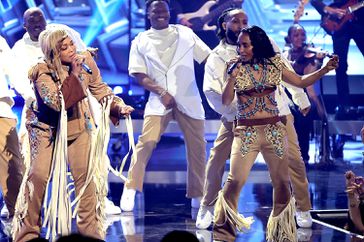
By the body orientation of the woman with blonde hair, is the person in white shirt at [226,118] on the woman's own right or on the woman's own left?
on the woman's own left

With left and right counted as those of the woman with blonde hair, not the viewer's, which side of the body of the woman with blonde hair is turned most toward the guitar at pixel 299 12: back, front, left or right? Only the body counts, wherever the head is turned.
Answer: left

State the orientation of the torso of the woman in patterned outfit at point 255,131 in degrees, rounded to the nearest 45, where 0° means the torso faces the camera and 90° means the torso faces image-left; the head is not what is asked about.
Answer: approximately 0°

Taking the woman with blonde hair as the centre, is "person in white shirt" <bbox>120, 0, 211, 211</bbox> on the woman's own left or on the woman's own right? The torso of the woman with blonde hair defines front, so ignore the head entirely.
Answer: on the woman's own left

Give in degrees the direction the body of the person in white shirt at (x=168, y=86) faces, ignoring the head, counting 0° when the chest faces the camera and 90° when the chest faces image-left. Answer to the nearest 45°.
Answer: approximately 0°

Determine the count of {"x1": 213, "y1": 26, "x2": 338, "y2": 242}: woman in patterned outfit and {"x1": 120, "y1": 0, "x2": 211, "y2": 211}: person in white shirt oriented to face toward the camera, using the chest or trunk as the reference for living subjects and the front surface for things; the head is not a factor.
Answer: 2

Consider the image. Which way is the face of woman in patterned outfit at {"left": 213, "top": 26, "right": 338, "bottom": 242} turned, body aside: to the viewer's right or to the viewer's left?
to the viewer's left

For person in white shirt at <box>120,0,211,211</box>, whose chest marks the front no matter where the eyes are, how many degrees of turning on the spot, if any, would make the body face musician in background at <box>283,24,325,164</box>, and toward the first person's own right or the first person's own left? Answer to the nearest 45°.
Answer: approximately 135° to the first person's own left
